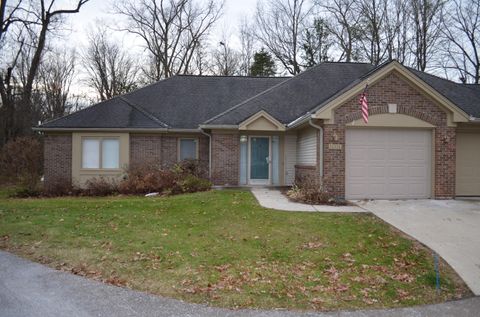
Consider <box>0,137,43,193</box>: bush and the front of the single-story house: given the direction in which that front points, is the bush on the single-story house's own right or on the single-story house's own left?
on the single-story house's own right

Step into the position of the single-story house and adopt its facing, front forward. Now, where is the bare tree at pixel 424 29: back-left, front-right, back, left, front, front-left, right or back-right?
back-left

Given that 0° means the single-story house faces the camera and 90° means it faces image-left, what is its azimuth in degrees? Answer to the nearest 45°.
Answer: approximately 0°

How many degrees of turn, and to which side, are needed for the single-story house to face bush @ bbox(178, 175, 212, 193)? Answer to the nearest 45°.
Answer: approximately 90° to its right

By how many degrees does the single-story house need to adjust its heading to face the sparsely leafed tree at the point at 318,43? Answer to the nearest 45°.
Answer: approximately 180°

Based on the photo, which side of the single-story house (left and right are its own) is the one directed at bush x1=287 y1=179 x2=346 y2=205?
front

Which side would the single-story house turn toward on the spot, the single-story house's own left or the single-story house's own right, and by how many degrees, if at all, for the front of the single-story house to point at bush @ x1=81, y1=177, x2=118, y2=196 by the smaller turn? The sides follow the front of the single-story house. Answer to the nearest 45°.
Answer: approximately 90° to the single-story house's own right

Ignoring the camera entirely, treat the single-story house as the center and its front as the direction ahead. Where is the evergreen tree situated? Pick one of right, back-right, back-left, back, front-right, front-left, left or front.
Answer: back

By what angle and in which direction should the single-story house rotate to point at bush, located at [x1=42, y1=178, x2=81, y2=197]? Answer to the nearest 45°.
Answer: approximately 90° to its right
